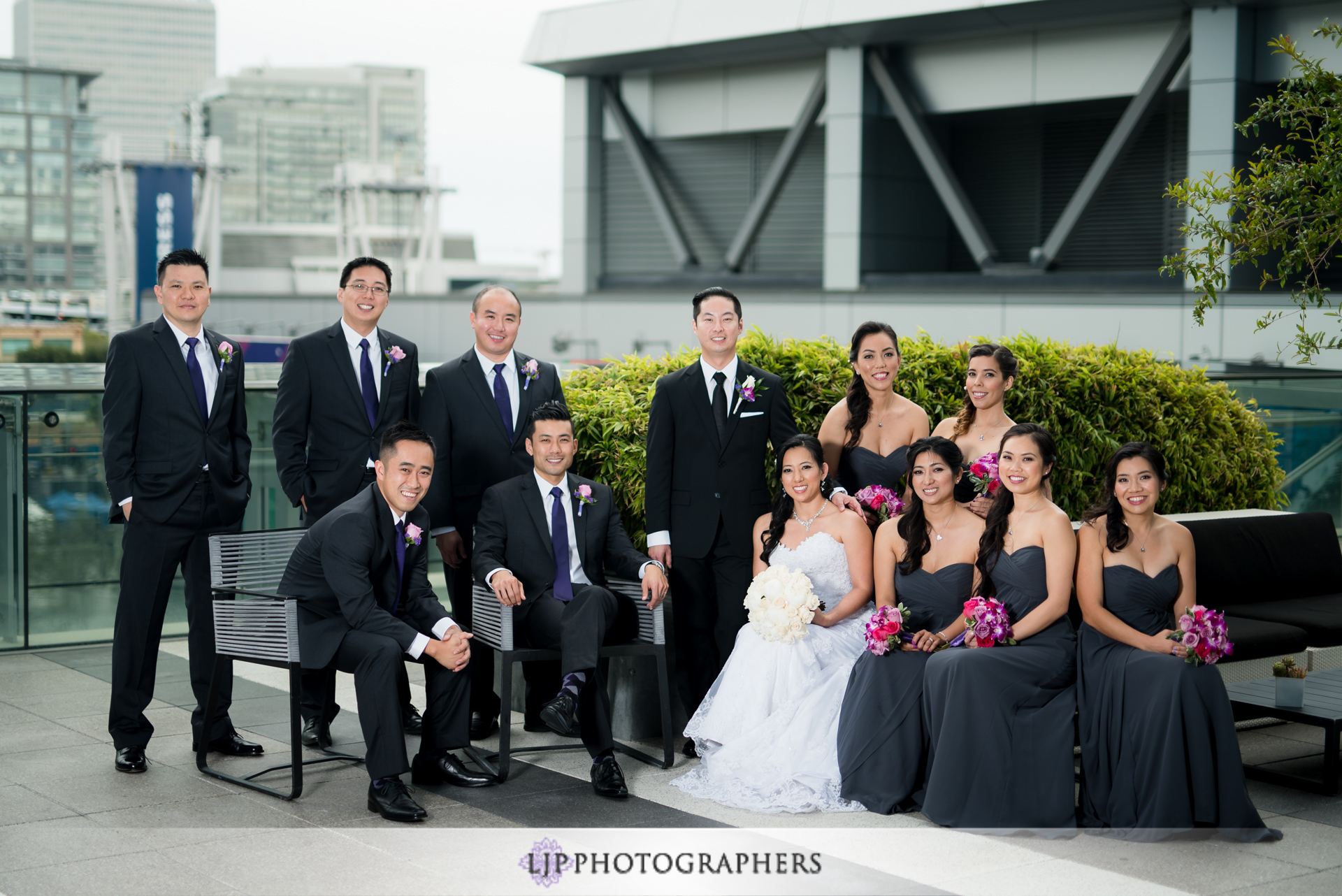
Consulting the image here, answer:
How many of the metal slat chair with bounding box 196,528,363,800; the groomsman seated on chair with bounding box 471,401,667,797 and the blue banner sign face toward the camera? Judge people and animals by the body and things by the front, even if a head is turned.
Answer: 2

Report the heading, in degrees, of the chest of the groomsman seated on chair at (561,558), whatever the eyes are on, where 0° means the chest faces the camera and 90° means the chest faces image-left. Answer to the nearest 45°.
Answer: approximately 0°

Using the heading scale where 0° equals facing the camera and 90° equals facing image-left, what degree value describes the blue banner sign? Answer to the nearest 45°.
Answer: approximately 0°

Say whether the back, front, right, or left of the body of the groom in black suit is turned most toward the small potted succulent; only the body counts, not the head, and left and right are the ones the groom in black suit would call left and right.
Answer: left

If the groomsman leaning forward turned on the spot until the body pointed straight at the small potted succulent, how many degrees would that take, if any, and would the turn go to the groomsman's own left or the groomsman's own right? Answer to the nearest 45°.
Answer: approximately 45° to the groomsman's own left

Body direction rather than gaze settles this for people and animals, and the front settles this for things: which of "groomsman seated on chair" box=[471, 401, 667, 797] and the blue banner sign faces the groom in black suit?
the blue banner sign

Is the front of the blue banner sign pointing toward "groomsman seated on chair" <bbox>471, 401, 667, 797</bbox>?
yes
